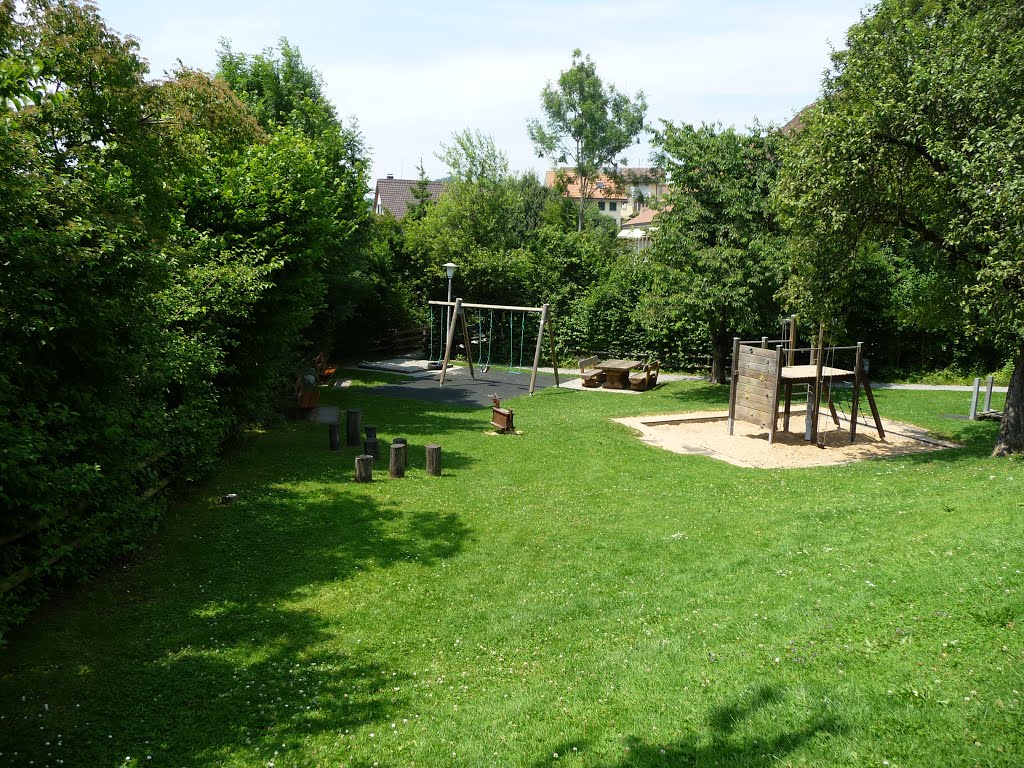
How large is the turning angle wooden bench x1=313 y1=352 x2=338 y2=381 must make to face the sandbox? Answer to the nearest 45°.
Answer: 0° — it already faces it

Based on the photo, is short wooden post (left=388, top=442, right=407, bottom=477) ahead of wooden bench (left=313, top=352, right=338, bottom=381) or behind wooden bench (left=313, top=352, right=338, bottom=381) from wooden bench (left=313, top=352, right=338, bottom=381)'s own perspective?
ahead

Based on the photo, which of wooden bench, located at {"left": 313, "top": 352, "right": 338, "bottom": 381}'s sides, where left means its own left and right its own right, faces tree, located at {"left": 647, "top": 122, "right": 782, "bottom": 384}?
front

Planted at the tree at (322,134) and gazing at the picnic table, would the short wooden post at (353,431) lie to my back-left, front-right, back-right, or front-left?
front-right

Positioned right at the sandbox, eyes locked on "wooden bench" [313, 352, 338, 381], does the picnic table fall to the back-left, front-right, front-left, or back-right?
front-right

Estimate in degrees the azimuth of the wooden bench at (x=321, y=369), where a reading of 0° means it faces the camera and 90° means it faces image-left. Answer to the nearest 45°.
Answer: approximately 315°

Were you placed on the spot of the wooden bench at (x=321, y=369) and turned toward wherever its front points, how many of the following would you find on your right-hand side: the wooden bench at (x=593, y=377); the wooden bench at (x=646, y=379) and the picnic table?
0

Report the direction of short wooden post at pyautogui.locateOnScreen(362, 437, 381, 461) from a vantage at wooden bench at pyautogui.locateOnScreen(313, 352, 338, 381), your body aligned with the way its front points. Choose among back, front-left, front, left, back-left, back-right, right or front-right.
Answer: front-right

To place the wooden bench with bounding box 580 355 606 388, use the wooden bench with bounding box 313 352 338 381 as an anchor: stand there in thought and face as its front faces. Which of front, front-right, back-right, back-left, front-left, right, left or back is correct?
front-left

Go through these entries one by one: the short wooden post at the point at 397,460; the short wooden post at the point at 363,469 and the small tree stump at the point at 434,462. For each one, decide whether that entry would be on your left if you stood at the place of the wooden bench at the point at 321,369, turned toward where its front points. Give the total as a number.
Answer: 0

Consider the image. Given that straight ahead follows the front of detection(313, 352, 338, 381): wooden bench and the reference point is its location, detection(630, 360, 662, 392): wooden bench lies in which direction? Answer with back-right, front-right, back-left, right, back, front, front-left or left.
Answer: front-left

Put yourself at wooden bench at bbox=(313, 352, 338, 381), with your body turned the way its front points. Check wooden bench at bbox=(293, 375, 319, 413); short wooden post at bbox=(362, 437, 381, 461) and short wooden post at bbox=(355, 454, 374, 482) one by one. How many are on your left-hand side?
0

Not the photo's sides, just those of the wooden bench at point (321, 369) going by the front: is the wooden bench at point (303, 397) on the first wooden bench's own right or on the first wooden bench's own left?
on the first wooden bench's own right

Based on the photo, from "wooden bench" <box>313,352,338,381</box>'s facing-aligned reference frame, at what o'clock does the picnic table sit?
The picnic table is roughly at 11 o'clock from the wooden bench.

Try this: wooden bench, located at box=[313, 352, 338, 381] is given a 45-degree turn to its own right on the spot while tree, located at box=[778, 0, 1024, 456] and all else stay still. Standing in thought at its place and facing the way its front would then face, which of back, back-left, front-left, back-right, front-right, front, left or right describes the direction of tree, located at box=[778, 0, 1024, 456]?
front-left

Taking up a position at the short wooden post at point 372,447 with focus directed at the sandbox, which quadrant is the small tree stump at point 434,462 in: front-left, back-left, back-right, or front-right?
front-right

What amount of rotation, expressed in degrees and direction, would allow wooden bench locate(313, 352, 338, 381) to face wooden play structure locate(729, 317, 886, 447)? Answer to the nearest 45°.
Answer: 0° — it already faces it

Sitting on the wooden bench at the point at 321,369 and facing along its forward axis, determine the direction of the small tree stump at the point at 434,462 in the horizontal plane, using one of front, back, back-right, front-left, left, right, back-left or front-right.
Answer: front-right
